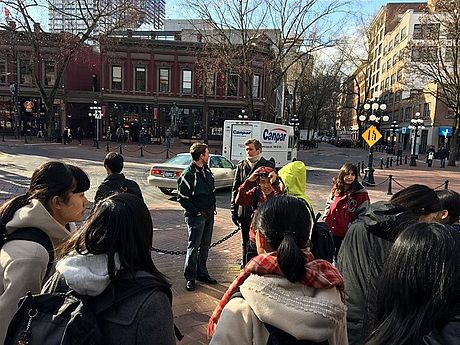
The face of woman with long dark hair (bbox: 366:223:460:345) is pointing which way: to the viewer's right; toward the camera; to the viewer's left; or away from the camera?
away from the camera

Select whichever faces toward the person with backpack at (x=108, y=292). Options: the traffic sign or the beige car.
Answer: the traffic sign

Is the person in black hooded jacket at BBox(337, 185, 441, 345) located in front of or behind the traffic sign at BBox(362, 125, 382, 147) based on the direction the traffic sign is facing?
in front

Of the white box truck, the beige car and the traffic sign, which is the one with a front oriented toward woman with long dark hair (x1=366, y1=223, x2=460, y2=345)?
the traffic sign

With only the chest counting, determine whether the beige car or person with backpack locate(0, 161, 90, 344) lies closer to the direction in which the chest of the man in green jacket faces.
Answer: the person with backpack

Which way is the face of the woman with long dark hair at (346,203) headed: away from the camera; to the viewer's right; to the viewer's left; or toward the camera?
toward the camera

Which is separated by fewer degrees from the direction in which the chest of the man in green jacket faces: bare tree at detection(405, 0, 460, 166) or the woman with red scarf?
the woman with red scarf

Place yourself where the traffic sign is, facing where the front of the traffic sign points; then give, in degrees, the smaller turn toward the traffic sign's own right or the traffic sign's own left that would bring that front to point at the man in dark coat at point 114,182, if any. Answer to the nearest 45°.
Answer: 0° — it already faces them

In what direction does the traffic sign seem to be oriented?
toward the camera

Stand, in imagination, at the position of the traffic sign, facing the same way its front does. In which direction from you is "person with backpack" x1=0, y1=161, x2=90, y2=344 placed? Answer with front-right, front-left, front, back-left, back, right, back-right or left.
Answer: front

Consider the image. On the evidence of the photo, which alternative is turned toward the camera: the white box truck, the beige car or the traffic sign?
the traffic sign
